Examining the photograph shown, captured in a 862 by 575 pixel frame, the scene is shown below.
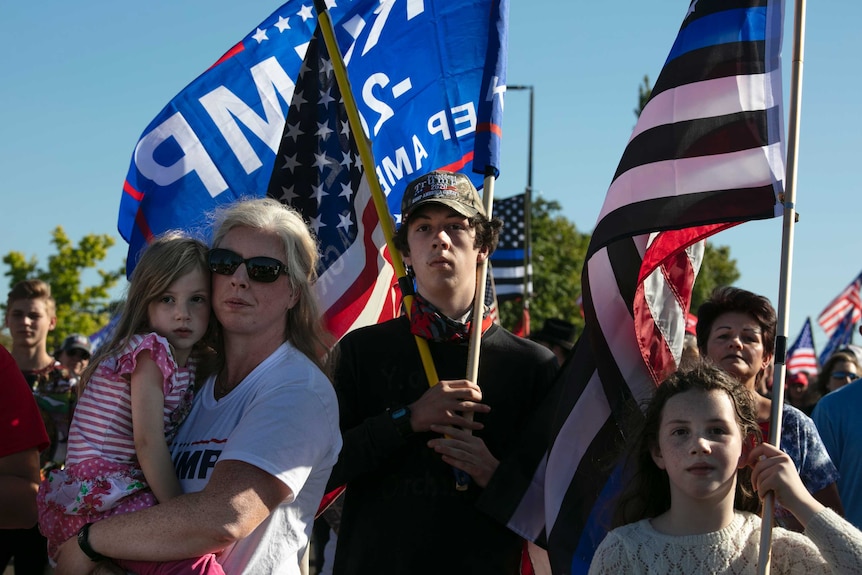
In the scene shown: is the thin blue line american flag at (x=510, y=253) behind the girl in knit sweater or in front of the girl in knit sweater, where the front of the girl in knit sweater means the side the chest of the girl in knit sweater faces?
behind

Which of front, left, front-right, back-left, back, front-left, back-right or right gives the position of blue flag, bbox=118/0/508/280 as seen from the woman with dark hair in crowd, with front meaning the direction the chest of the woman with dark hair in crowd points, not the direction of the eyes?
front-right

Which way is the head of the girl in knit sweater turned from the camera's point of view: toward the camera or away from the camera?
toward the camera

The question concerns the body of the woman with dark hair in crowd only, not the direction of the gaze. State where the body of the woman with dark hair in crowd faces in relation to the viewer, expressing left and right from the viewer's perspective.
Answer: facing the viewer and to the left of the viewer

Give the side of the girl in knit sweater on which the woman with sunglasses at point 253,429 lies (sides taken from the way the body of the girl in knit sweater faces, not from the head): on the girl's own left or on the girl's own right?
on the girl's own right

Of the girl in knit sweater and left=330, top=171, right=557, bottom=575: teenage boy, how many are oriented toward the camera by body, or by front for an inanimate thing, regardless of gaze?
2

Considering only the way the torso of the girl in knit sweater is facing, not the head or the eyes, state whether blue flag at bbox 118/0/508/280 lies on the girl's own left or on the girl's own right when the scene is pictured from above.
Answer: on the girl's own right

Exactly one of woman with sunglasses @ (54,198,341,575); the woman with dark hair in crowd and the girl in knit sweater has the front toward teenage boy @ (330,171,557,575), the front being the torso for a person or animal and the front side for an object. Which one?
the woman with dark hair in crowd

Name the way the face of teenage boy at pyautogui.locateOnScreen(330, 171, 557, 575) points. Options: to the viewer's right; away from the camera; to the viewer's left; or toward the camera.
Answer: toward the camera

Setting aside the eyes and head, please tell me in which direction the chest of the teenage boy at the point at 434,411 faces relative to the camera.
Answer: toward the camera

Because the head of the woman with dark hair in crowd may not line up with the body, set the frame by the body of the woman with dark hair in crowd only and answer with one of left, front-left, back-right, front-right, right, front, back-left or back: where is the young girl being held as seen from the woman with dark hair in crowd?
front

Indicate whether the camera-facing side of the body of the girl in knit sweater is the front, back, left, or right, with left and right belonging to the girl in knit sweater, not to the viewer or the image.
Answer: front

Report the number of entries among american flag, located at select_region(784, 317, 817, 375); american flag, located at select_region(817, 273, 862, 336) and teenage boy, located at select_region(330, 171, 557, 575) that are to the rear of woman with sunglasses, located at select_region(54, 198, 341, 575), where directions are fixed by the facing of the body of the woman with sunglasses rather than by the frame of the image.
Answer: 3

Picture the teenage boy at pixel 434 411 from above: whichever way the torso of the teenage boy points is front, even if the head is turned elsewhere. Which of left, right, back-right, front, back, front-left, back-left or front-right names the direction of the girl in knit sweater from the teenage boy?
front-left

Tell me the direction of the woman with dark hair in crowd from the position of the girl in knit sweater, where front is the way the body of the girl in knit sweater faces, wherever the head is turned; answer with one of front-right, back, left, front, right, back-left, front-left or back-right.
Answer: back

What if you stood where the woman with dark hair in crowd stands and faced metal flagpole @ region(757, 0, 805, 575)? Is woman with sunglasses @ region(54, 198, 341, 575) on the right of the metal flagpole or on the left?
right
